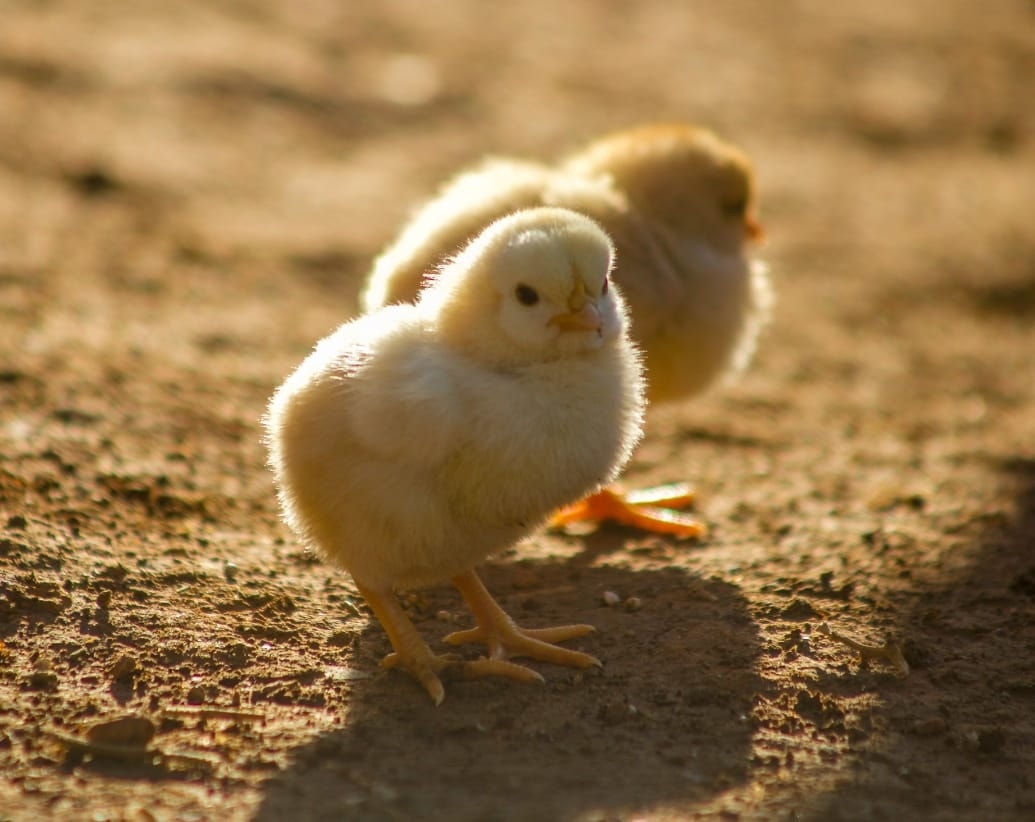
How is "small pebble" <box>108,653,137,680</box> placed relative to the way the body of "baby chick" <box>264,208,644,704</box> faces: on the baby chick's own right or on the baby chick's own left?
on the baby chick's own right

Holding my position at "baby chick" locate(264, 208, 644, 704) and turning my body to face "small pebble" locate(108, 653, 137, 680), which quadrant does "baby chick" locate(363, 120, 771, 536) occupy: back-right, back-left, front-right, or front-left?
back-right

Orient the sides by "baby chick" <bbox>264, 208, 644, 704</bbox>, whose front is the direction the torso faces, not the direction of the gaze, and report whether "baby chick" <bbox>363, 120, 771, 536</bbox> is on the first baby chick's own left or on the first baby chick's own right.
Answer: on the first baby chick's own left

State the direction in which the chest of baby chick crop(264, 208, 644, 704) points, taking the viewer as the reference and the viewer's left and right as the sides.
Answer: facing the viewer and to the right of the viewer

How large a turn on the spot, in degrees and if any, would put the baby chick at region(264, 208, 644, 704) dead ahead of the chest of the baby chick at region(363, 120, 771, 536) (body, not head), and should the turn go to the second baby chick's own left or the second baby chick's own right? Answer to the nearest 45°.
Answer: approximately 90° to the second baby chick's own right

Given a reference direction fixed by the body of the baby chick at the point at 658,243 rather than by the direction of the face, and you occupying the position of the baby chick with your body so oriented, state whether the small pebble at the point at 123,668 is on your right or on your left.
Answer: on your right

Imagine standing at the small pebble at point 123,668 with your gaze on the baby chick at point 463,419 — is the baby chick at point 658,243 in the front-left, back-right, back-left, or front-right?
front-left

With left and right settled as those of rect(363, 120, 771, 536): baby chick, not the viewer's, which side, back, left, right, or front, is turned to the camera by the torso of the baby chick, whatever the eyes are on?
right

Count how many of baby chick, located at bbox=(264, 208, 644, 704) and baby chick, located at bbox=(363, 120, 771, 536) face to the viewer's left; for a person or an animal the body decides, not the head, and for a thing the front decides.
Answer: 0

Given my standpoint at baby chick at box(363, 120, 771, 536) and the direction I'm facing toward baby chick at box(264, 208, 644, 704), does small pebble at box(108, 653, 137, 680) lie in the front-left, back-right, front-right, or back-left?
front-right
